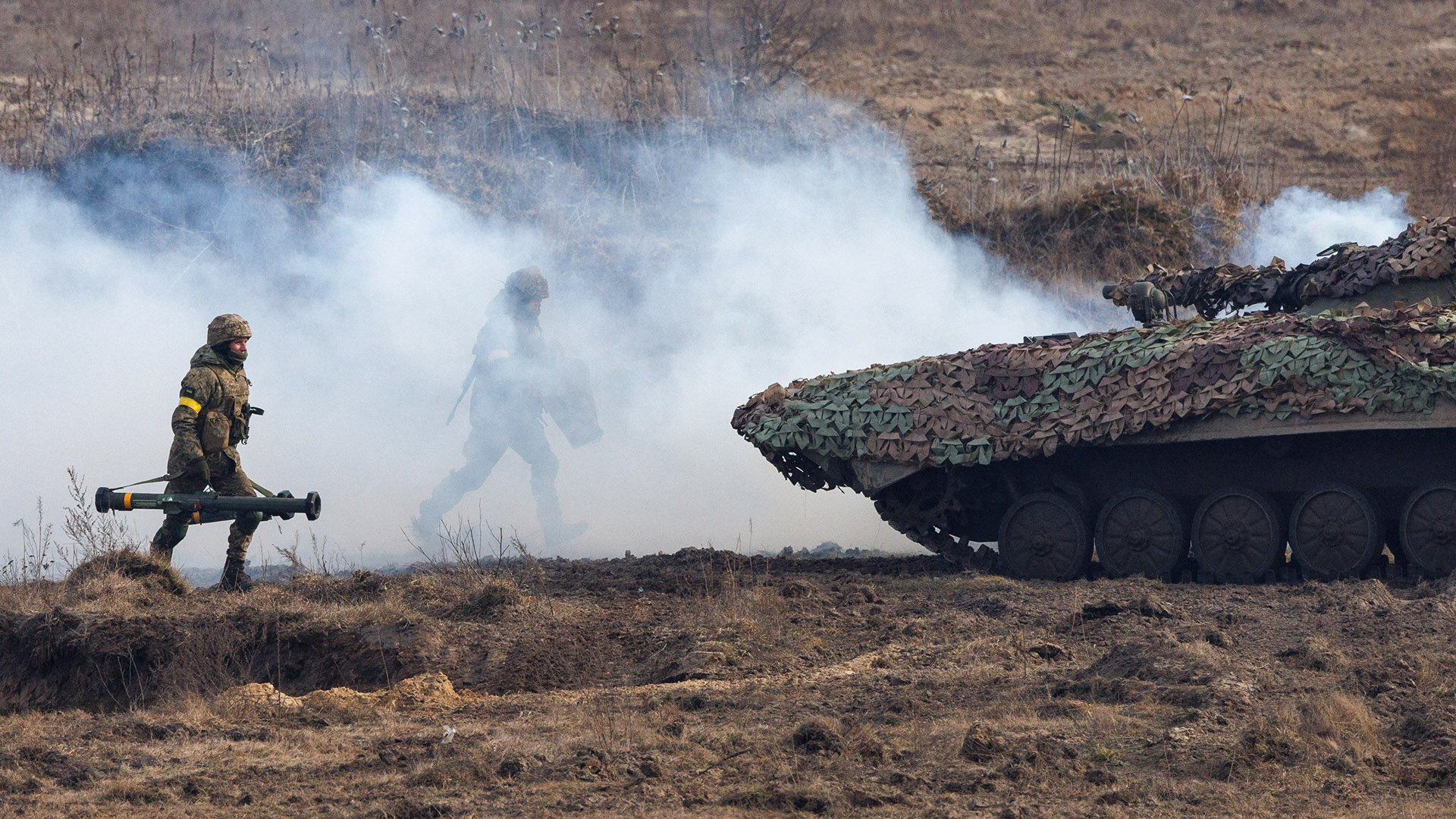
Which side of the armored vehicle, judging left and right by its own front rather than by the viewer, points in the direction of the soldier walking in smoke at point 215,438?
front

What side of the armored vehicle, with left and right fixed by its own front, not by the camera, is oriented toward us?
left

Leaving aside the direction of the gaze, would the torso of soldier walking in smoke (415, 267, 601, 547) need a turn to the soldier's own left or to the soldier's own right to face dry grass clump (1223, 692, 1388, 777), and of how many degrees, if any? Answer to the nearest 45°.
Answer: approximately 90° to the soldier's own right

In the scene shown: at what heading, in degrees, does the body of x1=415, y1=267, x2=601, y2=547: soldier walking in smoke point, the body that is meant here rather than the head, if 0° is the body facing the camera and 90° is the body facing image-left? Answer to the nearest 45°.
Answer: approximately 270°

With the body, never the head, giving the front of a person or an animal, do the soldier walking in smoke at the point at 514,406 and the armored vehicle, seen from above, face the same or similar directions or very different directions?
very different directions

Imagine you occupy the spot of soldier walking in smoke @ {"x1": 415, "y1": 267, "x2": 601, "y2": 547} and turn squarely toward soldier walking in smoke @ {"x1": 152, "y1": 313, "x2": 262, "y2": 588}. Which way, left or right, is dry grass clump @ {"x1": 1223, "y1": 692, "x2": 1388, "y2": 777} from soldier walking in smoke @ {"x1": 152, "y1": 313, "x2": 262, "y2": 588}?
left

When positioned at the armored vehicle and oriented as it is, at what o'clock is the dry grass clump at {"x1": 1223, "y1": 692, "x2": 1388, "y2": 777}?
The dry grass clump is roughly at 9 o'clock from the armored vehicle.

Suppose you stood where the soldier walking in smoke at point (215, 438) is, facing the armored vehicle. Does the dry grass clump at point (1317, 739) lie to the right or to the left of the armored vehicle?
right
